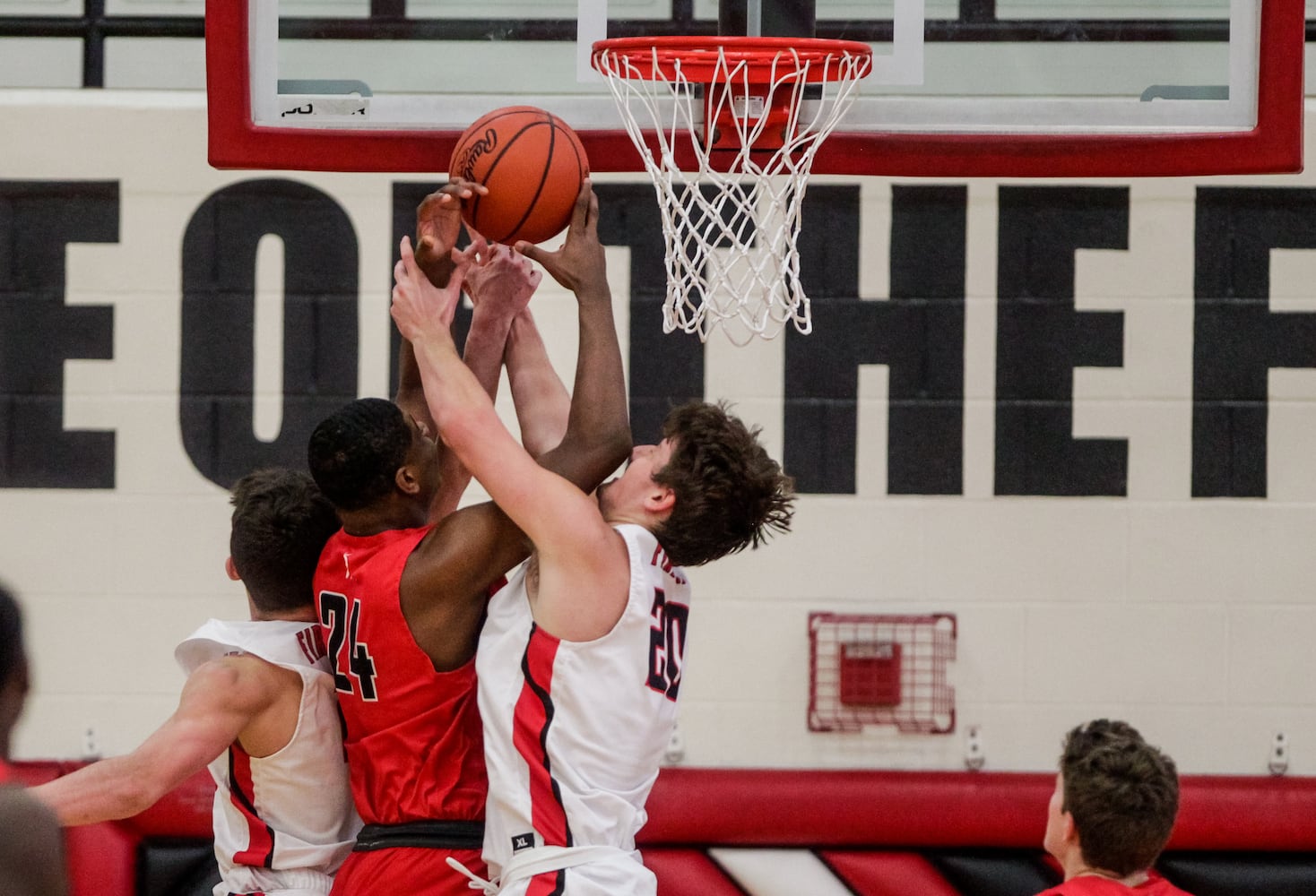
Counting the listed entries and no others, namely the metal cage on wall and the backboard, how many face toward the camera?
2

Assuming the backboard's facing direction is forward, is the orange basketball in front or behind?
in front

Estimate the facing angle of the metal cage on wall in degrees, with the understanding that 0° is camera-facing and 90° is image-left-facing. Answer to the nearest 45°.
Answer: approximately 0°

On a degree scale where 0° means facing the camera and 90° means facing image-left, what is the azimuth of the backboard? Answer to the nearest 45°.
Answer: approximately 0°

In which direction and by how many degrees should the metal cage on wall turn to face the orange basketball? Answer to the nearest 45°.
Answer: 0° — it already faces it
